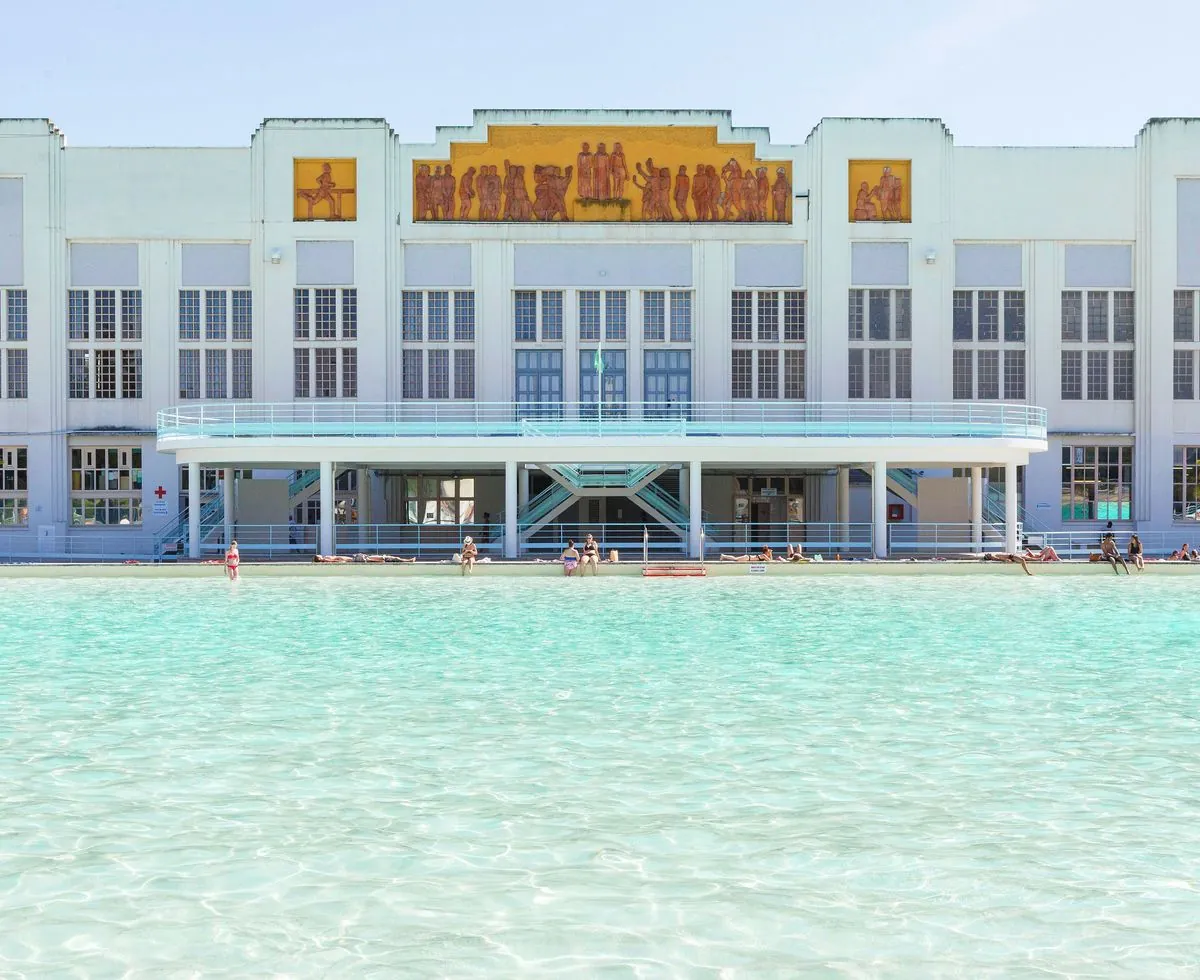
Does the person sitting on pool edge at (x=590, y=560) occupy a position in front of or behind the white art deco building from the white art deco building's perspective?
in front

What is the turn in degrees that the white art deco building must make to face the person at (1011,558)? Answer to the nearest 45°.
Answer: approximately 45° to its left

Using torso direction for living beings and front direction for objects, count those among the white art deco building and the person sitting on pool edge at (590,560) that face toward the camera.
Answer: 2

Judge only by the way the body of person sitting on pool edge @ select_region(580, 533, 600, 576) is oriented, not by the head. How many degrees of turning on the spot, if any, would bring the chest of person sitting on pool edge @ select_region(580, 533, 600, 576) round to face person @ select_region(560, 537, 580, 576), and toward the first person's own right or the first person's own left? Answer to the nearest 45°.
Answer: approximately 45° to the first person's own right

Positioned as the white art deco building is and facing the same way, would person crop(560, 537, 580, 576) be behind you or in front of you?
in front

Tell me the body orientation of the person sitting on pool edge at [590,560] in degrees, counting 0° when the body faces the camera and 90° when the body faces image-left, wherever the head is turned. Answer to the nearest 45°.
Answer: approximately 0°

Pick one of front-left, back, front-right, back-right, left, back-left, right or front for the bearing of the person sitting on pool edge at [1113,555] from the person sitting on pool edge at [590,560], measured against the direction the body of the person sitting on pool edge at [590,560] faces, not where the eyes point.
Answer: left

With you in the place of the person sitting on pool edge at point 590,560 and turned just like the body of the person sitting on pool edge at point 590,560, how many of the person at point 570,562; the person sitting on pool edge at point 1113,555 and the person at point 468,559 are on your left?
1

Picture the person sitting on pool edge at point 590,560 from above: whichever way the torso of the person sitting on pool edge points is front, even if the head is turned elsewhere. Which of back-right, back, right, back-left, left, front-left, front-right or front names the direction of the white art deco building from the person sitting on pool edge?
back
